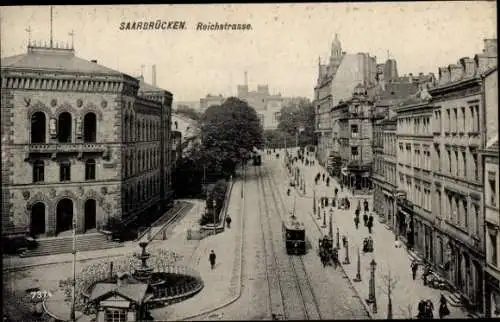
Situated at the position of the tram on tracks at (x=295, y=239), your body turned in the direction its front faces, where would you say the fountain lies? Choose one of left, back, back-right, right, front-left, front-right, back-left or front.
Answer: front-right

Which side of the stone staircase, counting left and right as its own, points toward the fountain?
front

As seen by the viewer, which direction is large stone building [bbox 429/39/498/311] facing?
to the viewer's left

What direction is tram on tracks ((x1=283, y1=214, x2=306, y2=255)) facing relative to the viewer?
toward the camera

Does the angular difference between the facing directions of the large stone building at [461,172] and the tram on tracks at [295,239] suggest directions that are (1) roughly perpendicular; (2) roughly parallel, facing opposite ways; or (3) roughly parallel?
roughly perpendicular

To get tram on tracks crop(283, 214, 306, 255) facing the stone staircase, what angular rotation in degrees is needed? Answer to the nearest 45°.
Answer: approximately 90° to its right

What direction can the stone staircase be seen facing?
toward the camera

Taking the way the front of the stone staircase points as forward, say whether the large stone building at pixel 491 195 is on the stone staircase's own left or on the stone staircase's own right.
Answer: on the stone staircase's own left

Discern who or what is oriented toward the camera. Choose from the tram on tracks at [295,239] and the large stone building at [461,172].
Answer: the tram on tracks

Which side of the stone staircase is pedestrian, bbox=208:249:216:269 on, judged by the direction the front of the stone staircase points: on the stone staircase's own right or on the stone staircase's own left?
on the stone staircase's own left

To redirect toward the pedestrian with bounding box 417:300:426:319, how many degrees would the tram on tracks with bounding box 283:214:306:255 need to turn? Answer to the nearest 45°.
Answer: approximately 45° to its left
